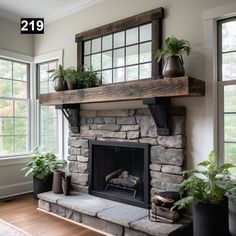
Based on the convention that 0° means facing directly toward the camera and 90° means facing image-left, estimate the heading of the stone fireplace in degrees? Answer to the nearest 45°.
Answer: approximately 45°

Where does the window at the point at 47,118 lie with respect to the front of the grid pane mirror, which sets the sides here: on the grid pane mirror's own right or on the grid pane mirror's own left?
on the grid pane mirror's own right

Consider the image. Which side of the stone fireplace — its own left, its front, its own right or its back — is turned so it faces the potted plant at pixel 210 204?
left

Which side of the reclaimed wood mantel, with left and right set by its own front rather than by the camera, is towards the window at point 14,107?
right

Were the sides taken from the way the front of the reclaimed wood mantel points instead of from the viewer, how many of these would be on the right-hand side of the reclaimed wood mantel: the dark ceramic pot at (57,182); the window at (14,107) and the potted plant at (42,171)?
3

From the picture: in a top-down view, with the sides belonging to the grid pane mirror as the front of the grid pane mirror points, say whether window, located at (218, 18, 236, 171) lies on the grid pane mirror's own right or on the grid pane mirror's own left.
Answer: on the grid pane mirror's own left

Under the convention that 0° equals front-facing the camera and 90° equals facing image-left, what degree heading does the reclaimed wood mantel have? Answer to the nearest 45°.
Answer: approximately 45°
